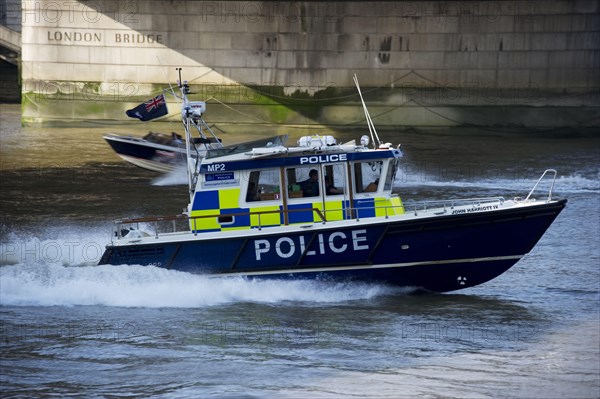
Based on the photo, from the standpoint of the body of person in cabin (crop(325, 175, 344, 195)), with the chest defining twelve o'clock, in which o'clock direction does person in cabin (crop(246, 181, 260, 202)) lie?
person in cabin (crop(246, 181, 260, 202)) is roughly at 6 o'clock from person in cabin (crop(325, 175, 344, 195)).

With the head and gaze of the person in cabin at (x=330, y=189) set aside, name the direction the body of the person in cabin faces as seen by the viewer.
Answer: to the viewer's right

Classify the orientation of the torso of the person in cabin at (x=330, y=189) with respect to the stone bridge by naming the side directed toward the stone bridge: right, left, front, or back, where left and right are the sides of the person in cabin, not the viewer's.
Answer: left

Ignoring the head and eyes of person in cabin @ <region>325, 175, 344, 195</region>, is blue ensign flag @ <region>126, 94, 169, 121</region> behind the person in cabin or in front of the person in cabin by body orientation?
behind

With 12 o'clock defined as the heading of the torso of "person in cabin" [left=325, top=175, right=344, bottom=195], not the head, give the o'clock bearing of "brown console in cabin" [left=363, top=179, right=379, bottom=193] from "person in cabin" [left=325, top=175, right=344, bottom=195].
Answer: "brown console in cabin" [left=363, top=179, right=379, bottom=193] is roughly at 12 o'clock from "person in cabin" [left=325, top=175, right=344, bottom=195].

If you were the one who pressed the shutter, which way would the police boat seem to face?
facing to the right of the viewer

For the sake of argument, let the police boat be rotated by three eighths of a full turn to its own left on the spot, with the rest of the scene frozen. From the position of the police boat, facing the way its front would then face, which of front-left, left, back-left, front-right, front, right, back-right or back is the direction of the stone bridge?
front-right

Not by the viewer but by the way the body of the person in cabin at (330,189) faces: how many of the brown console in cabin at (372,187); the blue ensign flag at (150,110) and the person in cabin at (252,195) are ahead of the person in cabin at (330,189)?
1
